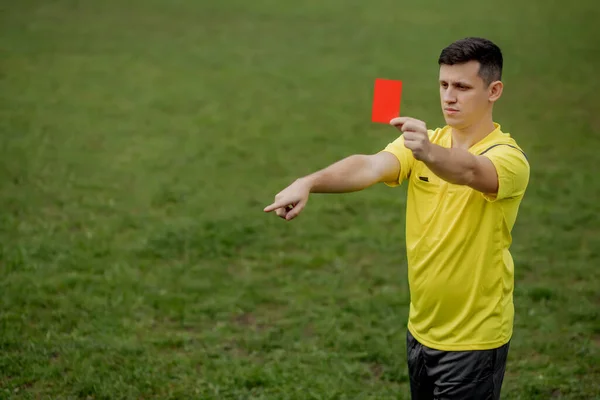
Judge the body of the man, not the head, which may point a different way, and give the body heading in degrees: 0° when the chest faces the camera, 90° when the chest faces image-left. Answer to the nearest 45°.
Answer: approximately 45°

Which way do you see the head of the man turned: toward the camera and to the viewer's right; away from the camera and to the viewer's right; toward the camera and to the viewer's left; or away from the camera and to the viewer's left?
toward the camera and to the viewer's left
